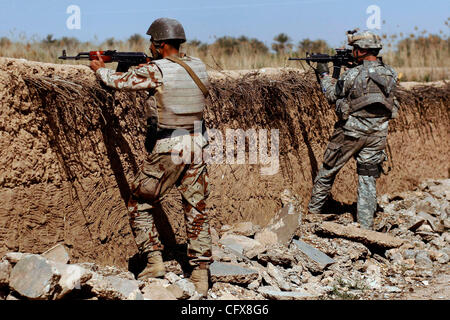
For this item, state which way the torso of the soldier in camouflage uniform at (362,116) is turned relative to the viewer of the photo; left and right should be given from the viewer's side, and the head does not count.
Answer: facing away from the viewer and to the left of the viewer

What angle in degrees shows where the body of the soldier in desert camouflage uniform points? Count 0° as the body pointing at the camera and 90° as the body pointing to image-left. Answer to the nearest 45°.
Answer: approximately 135°

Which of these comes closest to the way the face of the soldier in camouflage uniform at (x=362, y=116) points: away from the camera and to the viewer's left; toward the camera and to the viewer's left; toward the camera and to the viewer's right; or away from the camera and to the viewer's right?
away from the camera and to the viewer's left

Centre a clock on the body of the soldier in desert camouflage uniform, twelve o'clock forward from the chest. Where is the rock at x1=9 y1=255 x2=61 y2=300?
The rock is roughly at 9 o'clock from the soldier in desert camouflage uniform.

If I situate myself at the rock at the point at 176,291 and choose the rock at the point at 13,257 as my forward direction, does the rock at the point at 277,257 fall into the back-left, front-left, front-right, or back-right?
back-right

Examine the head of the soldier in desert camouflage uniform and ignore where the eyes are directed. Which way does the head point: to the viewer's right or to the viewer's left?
to the viewer's left

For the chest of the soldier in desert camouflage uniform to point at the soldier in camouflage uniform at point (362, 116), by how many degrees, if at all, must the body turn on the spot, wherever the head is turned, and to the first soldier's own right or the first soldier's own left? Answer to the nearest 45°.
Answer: approximately 90° to the first soldier's own right

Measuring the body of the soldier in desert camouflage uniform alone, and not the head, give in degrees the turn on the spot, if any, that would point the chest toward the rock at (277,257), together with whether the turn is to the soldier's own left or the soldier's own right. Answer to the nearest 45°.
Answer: approximately 90° to the soldier's own right
